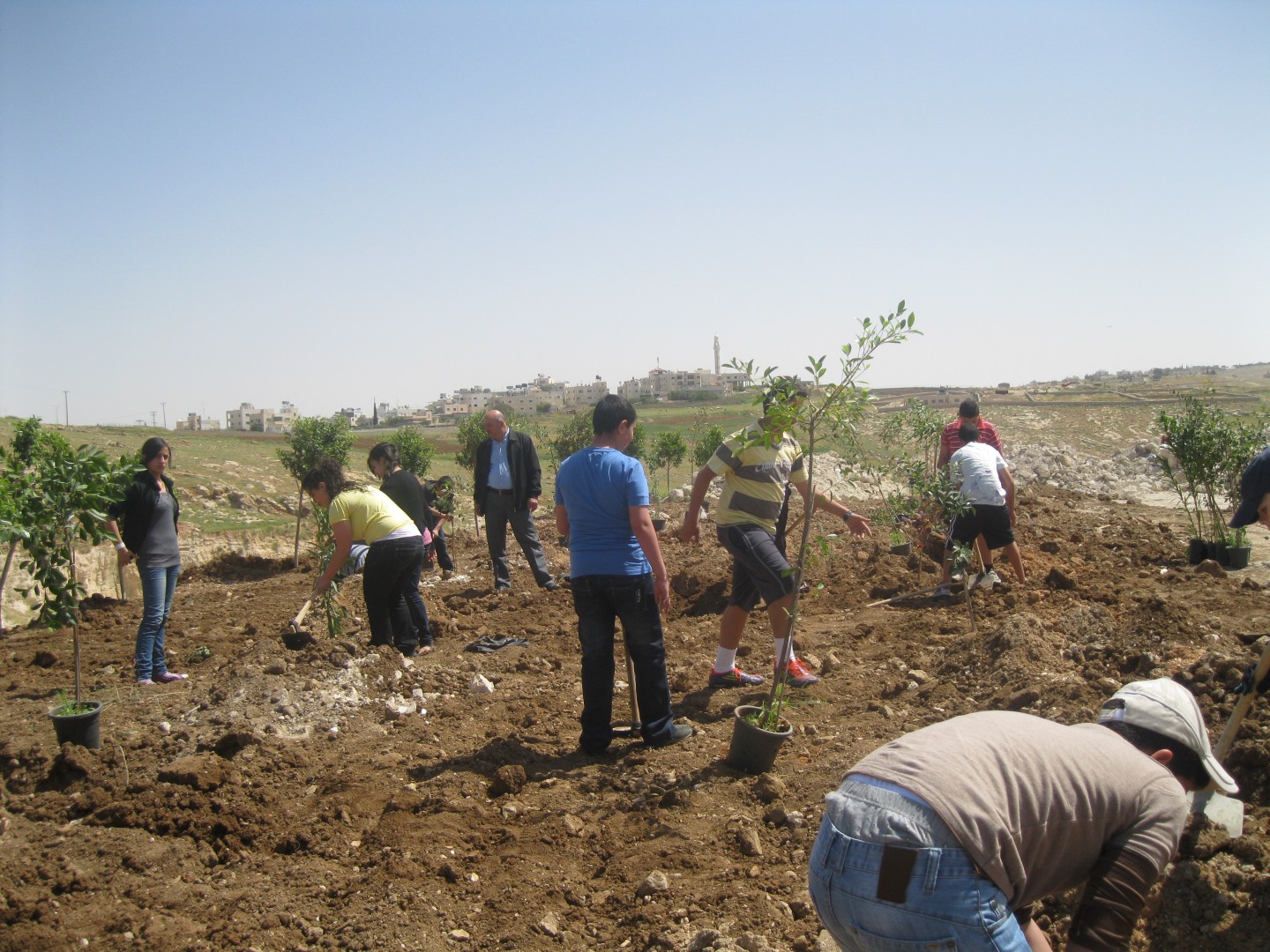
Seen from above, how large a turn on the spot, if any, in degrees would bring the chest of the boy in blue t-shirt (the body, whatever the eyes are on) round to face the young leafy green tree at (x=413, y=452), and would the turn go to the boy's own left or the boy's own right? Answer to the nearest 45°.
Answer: approximately 45° to the boy's own left

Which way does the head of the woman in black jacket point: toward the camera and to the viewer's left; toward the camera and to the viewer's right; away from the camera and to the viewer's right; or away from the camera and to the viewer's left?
toward the camera and to the viewer's right

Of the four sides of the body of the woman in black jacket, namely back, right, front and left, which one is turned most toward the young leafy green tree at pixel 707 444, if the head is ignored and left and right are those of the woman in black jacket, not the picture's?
left

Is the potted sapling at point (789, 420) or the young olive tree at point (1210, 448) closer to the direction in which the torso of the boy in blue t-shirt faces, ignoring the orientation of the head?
the young olive tree

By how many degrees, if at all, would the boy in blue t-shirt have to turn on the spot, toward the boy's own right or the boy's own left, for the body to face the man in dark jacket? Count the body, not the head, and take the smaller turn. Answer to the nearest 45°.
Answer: approximately 45° to the boy's own left

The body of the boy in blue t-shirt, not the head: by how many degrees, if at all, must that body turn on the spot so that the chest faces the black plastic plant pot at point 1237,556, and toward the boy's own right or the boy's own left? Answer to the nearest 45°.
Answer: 0° — they already face it

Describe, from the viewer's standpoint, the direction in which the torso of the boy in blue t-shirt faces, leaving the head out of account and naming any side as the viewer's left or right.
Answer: facing away from the viewer and to the right of the viewer

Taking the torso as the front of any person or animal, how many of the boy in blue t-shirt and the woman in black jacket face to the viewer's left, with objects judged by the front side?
0

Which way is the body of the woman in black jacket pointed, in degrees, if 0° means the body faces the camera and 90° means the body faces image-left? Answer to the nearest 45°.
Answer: approximately 315°

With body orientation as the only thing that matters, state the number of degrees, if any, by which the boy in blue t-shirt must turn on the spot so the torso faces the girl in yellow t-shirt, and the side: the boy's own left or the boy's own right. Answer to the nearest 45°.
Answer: approximately 90° to the boy's own left
